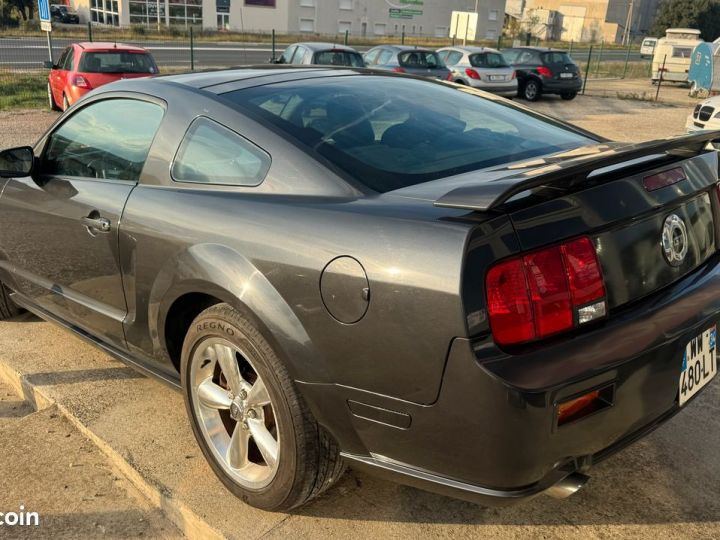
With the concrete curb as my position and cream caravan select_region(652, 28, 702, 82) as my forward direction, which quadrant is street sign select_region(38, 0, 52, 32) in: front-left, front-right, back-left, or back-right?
front-left

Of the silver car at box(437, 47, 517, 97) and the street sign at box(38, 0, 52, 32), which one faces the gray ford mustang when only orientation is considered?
the street sign

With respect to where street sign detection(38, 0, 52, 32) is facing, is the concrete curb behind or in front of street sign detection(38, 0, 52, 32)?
in front

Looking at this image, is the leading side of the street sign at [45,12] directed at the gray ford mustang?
yes

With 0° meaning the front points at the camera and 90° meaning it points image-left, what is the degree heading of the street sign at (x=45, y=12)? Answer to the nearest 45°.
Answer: approximately 0°

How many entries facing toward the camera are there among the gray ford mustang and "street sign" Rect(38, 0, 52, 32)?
1

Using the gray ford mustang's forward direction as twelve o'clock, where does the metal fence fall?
The metal fence is roughly at 1 o'clock from the gray ford mustang.

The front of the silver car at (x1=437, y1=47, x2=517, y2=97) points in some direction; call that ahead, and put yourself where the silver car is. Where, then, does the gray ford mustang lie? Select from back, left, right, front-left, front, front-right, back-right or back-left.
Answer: back-left

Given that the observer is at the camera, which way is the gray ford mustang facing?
facing away from the viewer and to the left of the viewer

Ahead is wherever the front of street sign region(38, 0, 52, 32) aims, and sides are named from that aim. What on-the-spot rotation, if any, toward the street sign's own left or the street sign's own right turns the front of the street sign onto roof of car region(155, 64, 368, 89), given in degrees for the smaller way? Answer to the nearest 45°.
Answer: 0° — it already faces it

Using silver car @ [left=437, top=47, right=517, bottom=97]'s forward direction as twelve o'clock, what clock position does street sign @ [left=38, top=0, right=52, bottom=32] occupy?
The street sign is roughly at 10 o'clock from the silver car.

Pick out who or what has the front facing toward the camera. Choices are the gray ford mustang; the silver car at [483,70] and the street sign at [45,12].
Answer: the street sign

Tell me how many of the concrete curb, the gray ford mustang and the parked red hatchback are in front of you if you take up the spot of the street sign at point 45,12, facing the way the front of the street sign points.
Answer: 3

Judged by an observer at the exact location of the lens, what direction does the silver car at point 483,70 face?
facing away from the viewer and to the left of the viewer

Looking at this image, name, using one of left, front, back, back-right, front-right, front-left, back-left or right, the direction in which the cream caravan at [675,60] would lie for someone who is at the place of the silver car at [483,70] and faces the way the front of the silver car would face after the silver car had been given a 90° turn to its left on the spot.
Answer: back

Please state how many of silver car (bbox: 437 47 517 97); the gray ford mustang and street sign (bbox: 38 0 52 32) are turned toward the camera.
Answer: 1

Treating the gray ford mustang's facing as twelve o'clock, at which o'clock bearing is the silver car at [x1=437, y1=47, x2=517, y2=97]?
The silver car is roughly at 2 o'clock from the gray ford mustang.
